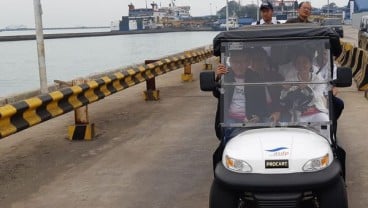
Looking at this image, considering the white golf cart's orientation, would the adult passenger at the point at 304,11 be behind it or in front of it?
behind

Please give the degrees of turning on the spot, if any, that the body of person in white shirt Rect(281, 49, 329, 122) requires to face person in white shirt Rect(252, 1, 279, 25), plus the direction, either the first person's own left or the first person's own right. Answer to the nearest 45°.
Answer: approximately 180°

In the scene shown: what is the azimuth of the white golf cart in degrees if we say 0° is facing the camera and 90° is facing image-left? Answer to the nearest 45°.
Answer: approximately 0°

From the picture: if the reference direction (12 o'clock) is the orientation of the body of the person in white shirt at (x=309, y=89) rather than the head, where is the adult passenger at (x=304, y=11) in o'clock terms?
The adult passenger is roughly at 6 o'clock from the person in white shirt.

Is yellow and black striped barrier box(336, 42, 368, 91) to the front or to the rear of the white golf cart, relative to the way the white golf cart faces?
to the rear

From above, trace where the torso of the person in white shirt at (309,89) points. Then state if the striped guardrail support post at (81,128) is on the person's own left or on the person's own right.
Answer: on the person's own right

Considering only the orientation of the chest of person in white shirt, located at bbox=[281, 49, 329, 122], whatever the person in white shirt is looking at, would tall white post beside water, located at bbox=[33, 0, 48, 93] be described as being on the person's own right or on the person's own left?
on the person's own right

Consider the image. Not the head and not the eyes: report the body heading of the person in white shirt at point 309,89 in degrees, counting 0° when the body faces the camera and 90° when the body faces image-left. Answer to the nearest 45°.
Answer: approximately 0°

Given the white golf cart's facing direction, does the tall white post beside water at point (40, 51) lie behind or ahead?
behind
